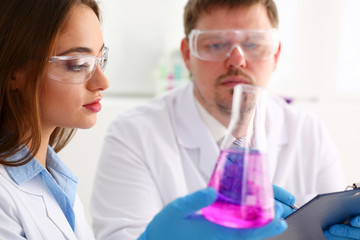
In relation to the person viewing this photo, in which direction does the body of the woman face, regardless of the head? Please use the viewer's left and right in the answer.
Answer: facing the viewer and to the right of the viewer

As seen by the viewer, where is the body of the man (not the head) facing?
toward the camera

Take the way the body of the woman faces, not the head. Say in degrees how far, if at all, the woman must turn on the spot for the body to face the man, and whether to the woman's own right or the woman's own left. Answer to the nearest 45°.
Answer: approximately 90° to the woman's own left

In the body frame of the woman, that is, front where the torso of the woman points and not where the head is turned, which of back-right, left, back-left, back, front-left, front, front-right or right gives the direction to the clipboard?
front-left

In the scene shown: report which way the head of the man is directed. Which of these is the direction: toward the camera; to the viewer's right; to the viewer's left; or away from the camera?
toward the camera

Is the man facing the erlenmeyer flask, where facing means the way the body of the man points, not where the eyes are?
yes
